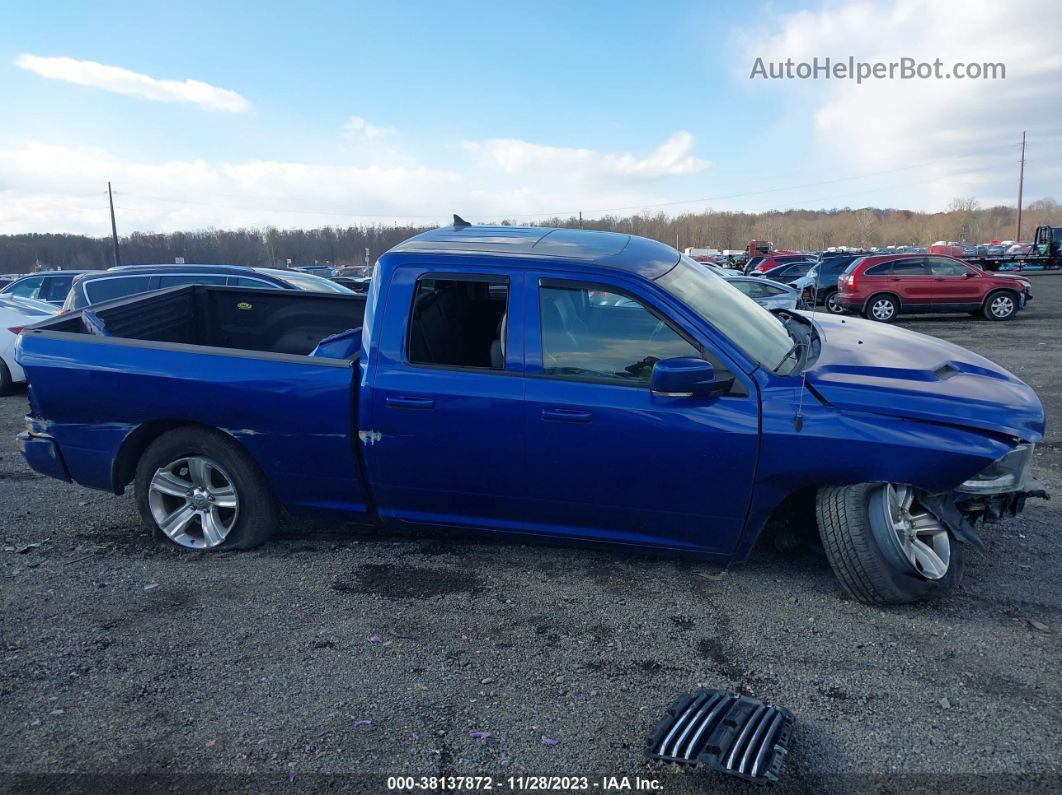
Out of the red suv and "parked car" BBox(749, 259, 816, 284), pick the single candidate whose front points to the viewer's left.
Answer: the parked car

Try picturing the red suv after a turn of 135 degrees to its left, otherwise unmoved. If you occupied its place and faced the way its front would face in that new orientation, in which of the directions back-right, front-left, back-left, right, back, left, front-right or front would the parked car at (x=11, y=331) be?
left

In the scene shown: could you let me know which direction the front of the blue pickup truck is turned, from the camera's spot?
facing to the right of the viewer

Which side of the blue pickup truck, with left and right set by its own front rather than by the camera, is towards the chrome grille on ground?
right

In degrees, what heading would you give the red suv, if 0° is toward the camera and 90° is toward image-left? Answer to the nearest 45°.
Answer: approximately 270°

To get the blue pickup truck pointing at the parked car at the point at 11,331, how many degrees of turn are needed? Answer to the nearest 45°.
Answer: approximately 135° to its left
